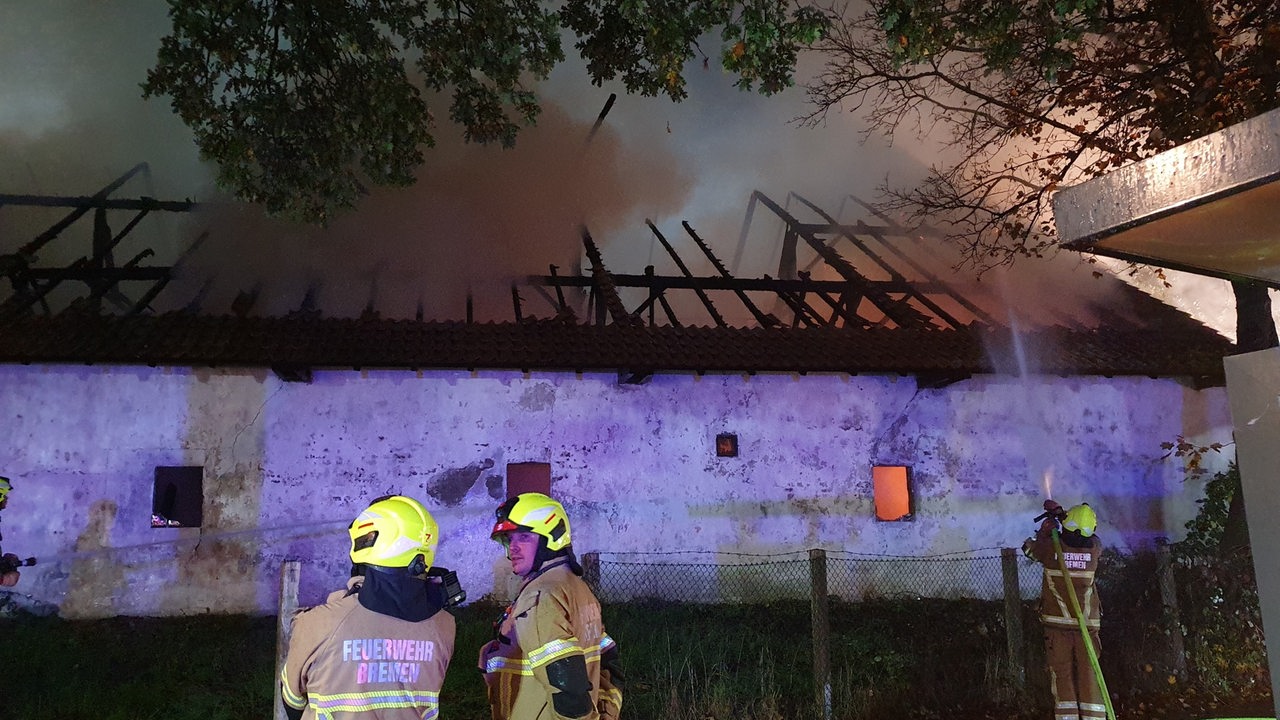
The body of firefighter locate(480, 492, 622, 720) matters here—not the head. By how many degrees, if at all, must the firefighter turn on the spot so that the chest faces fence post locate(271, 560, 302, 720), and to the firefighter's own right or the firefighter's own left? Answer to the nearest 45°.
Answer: approximately 45° to the firefighter's own right

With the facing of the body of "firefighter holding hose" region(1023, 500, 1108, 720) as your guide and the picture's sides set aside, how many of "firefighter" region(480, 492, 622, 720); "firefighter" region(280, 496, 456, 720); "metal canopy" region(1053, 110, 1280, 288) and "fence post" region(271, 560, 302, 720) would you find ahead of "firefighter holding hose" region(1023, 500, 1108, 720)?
0

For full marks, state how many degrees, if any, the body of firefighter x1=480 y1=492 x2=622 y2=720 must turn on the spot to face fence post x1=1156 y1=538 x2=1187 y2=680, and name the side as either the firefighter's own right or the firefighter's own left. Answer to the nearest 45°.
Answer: approximately 135° to the firefighter's own right

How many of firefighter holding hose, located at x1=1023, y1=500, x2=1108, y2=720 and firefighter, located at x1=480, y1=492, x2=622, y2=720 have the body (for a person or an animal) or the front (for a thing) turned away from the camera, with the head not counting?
1

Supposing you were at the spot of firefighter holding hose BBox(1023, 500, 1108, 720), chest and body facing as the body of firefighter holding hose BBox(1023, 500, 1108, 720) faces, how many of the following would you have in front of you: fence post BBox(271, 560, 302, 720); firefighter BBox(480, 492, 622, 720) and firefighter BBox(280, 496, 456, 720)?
0

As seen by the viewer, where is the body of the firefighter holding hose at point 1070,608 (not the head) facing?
away from the camera

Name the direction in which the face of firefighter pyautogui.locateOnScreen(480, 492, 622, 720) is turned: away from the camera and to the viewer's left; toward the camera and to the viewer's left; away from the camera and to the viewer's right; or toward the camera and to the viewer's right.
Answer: toward the camera and to the viewer's left

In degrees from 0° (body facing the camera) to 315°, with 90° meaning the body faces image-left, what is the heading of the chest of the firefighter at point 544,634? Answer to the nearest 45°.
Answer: approximately 90°

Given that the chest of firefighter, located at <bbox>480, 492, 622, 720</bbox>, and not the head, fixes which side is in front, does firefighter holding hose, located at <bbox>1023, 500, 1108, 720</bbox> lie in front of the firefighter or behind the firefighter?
behind

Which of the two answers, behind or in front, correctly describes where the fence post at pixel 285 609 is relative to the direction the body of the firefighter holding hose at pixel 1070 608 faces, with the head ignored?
behind

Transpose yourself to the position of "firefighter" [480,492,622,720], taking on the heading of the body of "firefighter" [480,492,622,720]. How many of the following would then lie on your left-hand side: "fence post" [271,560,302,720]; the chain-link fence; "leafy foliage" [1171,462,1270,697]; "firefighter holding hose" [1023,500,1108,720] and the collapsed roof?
0

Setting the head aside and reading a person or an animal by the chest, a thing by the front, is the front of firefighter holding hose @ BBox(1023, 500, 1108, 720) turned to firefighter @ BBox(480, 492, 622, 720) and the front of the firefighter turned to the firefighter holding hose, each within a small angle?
no

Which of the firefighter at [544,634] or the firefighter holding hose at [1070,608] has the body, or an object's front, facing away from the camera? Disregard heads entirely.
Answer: the firefighter holding hose
